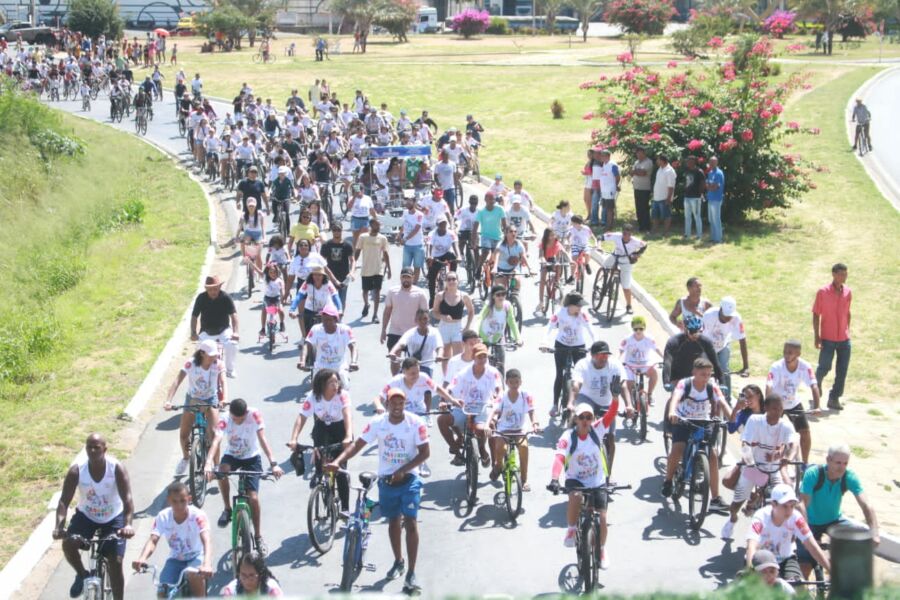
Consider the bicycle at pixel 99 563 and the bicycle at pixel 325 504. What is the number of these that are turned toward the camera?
2

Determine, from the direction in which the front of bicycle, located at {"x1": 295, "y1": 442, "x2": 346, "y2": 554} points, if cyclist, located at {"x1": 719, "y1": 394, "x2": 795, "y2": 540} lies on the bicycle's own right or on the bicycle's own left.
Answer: on the bicycle's own left

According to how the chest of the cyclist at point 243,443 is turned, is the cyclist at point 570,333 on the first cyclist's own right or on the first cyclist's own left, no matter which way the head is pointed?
on the first cyclist's own left

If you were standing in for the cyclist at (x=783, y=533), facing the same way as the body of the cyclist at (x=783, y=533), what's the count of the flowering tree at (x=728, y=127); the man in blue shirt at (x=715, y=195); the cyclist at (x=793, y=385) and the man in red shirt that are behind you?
4

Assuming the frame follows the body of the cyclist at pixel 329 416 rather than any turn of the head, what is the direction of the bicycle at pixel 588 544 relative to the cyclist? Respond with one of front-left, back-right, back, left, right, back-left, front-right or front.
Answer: front-left

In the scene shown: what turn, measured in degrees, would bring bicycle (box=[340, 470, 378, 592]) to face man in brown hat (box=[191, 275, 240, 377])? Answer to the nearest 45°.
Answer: approximately 180°

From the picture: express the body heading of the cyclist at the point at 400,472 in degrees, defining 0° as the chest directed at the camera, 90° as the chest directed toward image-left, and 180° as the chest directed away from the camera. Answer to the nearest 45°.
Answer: approximately 0°

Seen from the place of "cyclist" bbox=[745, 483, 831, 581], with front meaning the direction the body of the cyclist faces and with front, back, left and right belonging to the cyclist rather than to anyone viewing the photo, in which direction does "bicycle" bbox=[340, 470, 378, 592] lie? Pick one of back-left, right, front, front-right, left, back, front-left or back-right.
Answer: right

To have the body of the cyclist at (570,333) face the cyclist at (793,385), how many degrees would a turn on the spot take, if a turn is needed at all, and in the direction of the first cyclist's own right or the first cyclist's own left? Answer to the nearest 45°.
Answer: approximately 45° to the first cyclist's own left

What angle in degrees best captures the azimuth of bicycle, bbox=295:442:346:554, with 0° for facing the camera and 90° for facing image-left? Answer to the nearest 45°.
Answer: approximately 0°

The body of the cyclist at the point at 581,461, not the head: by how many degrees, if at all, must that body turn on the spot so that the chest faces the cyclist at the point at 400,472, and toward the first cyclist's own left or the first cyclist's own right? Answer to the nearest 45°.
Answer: approximately 90° to the first cyclist's own right
